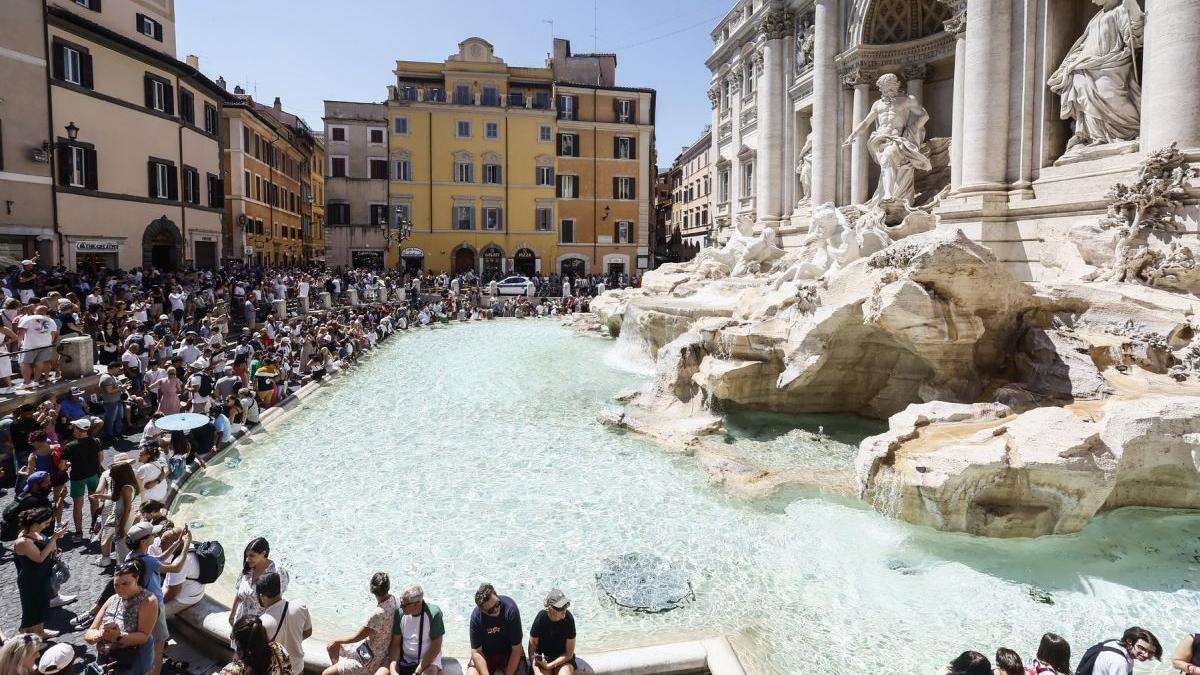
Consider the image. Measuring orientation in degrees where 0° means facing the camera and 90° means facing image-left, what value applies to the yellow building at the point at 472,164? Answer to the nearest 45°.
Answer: approximately 0°

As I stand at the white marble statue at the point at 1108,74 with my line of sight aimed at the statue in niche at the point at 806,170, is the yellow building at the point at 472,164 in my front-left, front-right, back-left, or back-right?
front-left

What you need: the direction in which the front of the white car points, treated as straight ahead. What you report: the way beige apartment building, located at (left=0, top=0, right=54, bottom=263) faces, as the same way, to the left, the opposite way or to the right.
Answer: the opposite way

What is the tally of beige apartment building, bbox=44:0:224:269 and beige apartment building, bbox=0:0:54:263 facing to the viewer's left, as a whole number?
0

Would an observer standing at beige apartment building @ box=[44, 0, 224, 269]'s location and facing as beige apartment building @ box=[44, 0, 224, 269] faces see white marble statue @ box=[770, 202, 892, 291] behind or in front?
in front

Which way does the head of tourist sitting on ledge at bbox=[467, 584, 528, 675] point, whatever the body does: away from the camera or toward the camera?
toward the camera

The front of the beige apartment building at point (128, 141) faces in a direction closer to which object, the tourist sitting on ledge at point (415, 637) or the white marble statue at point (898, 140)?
the white marble statue

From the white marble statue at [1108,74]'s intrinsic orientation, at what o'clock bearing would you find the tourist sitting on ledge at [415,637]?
The tourist sitting on ledge is roughly at 11 o'clock from the white marble statue.

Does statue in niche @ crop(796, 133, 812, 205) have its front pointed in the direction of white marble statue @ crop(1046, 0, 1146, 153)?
no

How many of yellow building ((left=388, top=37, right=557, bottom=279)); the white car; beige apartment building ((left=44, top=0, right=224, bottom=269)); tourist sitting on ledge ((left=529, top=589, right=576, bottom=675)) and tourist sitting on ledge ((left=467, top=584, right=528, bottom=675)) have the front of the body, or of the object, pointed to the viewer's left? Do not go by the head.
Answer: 1

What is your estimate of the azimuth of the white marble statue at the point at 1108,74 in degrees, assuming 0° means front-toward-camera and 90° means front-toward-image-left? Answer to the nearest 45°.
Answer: approximately 45°

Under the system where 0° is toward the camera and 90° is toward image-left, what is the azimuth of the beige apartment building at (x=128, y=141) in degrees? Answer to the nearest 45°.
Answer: approximately 315°

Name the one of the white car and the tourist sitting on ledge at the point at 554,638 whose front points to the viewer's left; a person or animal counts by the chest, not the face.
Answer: the white car

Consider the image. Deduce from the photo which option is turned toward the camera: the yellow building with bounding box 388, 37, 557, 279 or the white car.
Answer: the yellow building

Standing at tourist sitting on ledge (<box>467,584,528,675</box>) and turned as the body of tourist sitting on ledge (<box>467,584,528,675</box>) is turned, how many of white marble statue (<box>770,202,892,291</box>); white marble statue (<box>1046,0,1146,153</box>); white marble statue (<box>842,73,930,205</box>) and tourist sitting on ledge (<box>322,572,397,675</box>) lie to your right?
1

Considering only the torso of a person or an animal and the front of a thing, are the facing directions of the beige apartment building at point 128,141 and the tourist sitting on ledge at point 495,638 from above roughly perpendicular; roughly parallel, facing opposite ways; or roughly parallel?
roughly perpendicular

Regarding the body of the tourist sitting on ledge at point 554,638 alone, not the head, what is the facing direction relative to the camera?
toward the camera

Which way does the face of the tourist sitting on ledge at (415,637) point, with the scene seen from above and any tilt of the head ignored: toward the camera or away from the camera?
toward the camera
